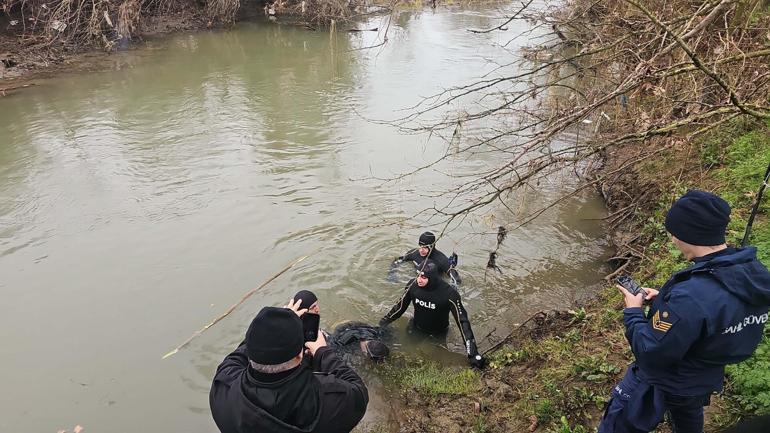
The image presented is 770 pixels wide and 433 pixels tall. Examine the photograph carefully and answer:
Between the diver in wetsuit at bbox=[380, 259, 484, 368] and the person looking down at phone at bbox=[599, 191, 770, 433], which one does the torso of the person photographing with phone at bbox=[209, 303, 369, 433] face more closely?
the diver in wetsuit

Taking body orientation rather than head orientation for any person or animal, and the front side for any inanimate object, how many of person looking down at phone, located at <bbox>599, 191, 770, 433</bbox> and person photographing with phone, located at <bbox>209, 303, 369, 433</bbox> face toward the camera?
0

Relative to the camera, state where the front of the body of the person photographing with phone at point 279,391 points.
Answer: away from the camera

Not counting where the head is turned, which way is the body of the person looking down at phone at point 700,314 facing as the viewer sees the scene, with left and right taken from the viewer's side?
facing away from the viewer and to the left of the viewer

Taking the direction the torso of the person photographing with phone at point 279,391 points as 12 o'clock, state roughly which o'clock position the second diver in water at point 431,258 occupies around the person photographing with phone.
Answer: The second diver in water is roughly at 1 o'clock from the person photographing with phone.

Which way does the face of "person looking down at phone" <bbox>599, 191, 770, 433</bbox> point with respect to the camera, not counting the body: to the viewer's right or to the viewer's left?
to the viewer's left

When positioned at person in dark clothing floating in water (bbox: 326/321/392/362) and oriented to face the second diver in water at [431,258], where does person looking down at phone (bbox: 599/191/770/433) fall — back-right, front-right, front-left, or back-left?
back-right

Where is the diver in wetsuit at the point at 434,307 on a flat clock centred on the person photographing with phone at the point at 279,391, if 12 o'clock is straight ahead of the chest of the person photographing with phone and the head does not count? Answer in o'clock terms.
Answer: The diver in wetsuit is roughly at 1 o'clock from the person photographing with phone.

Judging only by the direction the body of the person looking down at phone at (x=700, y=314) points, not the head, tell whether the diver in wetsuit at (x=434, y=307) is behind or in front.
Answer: in front

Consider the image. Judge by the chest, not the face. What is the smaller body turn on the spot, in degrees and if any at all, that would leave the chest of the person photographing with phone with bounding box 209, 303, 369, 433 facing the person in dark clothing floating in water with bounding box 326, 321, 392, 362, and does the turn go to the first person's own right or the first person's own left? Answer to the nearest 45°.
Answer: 0° — they already face them

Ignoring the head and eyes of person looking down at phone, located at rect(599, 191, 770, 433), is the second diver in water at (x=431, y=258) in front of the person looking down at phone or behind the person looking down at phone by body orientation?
in front

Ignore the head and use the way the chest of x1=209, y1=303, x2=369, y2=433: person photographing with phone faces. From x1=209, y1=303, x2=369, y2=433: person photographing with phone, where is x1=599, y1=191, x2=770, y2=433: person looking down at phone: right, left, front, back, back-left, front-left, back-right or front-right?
right

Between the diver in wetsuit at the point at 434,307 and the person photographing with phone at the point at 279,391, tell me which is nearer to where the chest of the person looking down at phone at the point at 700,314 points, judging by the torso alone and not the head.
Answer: the diver in wetsuit
